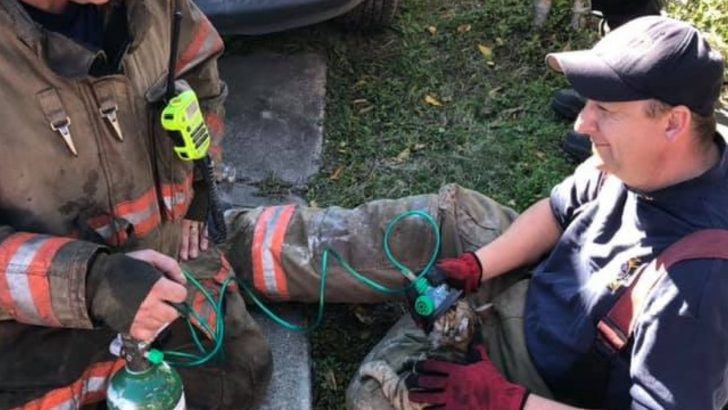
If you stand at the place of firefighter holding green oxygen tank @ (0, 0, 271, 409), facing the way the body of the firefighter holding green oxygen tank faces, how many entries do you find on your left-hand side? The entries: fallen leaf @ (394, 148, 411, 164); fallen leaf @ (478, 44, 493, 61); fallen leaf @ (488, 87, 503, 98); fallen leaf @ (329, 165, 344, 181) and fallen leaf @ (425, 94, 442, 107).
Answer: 5

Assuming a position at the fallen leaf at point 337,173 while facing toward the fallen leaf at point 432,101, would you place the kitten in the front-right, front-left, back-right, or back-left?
back-right

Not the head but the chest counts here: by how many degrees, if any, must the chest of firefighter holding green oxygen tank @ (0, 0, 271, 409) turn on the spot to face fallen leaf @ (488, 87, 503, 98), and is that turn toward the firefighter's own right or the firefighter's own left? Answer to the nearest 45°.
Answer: approximately 90° to the firefighter's own left

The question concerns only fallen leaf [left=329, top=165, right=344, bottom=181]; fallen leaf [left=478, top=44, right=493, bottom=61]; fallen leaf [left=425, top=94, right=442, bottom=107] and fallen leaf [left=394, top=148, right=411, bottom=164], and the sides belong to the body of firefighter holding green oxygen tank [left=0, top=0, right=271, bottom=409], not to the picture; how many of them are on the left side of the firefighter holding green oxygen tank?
4

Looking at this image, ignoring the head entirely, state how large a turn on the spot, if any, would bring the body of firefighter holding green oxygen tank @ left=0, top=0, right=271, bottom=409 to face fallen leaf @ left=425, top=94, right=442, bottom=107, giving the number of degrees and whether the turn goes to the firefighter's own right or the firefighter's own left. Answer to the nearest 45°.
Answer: approximately 90° to the firefighter's own left

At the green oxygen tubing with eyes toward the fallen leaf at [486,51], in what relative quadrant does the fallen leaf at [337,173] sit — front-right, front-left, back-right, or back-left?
front-left

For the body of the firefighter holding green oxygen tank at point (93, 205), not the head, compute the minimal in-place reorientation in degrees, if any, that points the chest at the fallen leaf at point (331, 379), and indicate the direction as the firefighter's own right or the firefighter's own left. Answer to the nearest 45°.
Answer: approximately 45° to the firefighter's own left

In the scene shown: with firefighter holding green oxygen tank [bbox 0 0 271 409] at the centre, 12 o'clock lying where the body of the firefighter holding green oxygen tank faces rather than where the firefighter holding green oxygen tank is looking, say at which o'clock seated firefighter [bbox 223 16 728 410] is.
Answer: The seated firefighter is roughly at 11 o'clock from the firefighter holding green oxygen tank.

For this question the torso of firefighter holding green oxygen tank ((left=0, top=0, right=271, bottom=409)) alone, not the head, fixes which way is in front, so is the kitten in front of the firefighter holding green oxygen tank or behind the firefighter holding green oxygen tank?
in front

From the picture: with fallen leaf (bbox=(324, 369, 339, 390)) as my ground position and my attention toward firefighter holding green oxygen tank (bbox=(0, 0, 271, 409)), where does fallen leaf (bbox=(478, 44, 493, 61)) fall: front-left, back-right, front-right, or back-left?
back-right

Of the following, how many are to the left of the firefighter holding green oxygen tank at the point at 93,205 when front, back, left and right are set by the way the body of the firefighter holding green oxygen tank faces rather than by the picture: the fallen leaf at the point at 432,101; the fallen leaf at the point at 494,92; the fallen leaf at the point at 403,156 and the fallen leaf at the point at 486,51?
4

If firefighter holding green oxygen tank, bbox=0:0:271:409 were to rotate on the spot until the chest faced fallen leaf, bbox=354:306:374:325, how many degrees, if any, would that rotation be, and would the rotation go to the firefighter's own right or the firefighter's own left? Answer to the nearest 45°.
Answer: approximately 45° to the firefighter's own left

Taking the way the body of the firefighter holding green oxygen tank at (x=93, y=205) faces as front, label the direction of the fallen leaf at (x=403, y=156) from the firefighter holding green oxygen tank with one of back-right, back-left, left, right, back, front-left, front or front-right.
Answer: left

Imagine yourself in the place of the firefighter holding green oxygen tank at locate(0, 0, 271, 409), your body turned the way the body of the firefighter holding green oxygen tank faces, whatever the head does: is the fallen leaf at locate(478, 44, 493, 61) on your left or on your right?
on your left

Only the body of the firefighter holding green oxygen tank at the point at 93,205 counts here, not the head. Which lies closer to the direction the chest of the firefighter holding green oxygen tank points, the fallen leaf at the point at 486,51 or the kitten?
the kitten
